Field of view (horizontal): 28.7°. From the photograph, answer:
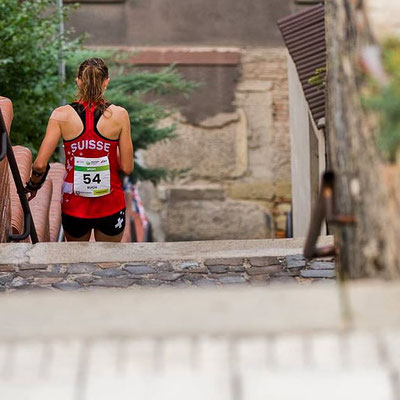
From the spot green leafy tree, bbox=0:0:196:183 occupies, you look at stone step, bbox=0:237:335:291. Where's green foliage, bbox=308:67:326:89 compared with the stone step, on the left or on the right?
left

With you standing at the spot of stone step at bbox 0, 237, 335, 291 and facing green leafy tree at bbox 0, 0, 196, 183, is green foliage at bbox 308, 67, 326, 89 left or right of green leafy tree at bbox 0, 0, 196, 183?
right

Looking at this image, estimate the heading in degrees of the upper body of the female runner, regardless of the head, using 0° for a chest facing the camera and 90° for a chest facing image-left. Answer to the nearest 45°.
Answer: approximately 180°

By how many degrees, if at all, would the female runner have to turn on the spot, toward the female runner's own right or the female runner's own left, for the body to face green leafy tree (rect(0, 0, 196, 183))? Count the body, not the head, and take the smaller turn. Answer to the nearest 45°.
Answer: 0° — they already face it
